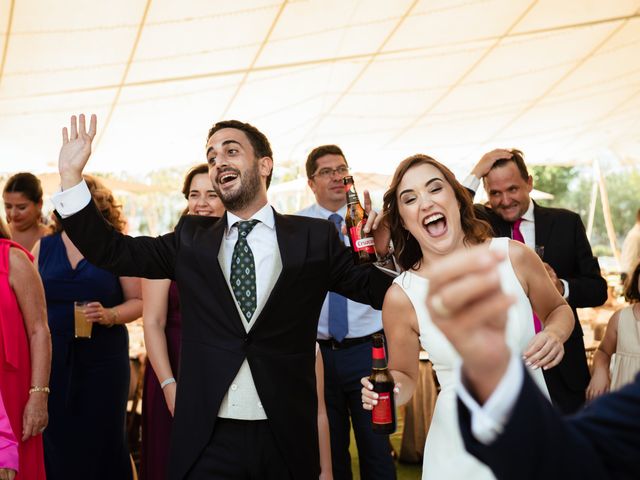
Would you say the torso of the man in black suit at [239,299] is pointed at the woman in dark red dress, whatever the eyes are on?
no

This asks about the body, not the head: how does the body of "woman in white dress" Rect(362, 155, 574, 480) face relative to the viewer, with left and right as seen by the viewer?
facing the viewer

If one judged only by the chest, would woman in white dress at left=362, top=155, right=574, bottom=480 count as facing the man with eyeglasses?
no

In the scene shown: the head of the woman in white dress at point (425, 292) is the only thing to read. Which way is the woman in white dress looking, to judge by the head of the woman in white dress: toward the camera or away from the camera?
toward the camera

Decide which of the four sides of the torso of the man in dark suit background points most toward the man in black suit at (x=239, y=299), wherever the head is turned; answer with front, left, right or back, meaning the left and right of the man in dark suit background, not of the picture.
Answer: front

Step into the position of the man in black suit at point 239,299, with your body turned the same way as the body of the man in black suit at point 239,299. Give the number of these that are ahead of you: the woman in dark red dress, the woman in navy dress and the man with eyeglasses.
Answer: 0

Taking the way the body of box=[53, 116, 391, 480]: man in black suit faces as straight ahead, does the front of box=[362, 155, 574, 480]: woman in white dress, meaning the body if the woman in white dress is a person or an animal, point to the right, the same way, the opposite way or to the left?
the same way

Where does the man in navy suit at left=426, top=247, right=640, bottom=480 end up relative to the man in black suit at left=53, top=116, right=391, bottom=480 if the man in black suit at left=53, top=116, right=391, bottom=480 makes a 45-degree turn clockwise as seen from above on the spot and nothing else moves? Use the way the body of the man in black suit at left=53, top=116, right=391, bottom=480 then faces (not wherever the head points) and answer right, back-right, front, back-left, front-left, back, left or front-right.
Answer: front-left

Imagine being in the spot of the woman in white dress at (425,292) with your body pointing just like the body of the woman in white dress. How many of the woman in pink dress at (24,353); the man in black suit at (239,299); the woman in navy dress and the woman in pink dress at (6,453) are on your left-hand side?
0

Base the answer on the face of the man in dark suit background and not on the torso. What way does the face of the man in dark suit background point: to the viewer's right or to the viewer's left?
to the viewer's left

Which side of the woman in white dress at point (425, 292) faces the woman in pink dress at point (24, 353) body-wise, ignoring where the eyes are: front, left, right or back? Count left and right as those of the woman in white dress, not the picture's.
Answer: right

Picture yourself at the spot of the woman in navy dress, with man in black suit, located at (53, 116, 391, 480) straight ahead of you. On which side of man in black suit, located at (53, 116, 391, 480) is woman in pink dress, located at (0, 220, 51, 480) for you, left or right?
right

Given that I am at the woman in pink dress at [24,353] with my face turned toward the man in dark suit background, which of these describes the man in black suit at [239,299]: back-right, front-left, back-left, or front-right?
front-right

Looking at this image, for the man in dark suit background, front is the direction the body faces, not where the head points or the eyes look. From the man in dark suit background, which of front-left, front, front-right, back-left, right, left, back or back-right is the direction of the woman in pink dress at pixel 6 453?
front

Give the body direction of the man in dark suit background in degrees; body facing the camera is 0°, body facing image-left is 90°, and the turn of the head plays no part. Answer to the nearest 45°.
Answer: approximately 45°

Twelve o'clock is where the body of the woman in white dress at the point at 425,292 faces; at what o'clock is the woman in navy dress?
The woman in navy dress is roughly at 4 o'clock from the woman in white dress.

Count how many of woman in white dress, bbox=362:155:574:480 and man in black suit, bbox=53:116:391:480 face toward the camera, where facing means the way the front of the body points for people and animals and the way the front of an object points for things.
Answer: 2

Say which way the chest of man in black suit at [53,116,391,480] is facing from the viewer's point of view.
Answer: toward the camera

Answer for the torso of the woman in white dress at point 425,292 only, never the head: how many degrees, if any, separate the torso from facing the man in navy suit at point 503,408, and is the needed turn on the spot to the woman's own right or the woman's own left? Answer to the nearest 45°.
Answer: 0° — they already face them

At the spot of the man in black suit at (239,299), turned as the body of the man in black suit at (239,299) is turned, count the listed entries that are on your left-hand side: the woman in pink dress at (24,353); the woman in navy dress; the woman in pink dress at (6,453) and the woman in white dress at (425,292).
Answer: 1
